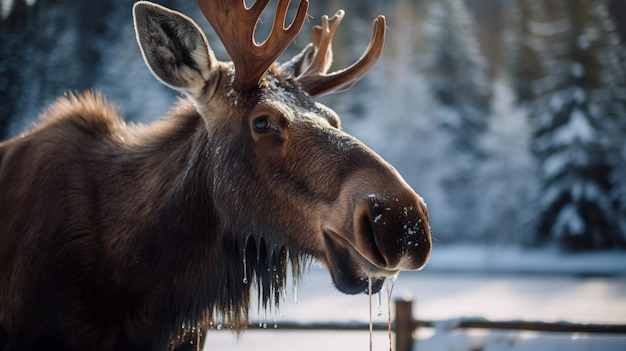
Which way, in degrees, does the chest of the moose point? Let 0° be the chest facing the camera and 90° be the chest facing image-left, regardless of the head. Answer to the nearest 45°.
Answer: approximately 315°
